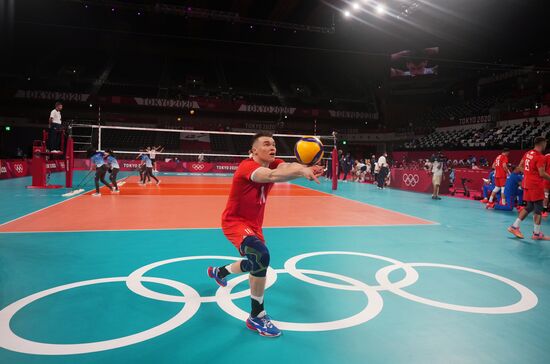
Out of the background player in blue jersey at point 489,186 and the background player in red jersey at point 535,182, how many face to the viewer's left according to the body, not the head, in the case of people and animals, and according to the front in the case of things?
1

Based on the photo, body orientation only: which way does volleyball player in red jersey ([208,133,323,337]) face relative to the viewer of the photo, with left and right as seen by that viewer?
facing the viewer and to the right of the viewer

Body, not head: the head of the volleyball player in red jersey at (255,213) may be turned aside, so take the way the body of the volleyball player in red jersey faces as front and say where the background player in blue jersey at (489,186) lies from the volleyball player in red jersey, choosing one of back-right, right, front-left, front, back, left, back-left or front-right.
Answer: left

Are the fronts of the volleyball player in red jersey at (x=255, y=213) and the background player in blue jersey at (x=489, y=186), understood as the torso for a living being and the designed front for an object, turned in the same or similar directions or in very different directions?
very different directions

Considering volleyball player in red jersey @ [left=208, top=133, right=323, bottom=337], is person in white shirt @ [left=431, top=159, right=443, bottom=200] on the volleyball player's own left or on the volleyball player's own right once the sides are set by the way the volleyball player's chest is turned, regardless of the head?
on the volleyball player's own left

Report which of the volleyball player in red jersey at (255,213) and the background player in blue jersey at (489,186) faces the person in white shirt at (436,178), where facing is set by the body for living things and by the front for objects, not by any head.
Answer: the background player in blue jersey

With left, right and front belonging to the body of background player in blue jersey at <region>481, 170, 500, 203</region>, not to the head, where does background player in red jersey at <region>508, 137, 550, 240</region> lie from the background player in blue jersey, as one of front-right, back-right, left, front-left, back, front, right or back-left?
left

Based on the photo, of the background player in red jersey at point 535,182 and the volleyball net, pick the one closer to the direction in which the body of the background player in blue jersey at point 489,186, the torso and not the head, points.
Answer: the volleyball net

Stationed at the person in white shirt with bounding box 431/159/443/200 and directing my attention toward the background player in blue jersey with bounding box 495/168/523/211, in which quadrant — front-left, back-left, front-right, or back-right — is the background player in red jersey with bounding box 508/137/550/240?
front-right

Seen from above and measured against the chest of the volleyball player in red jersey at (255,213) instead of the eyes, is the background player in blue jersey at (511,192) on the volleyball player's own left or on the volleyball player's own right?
on the volleyball player's own left

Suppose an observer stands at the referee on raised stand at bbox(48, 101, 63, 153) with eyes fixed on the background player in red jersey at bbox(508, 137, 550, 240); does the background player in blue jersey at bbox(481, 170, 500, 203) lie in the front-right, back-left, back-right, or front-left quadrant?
front-left

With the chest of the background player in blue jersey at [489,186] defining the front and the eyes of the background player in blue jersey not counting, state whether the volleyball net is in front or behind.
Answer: in front
